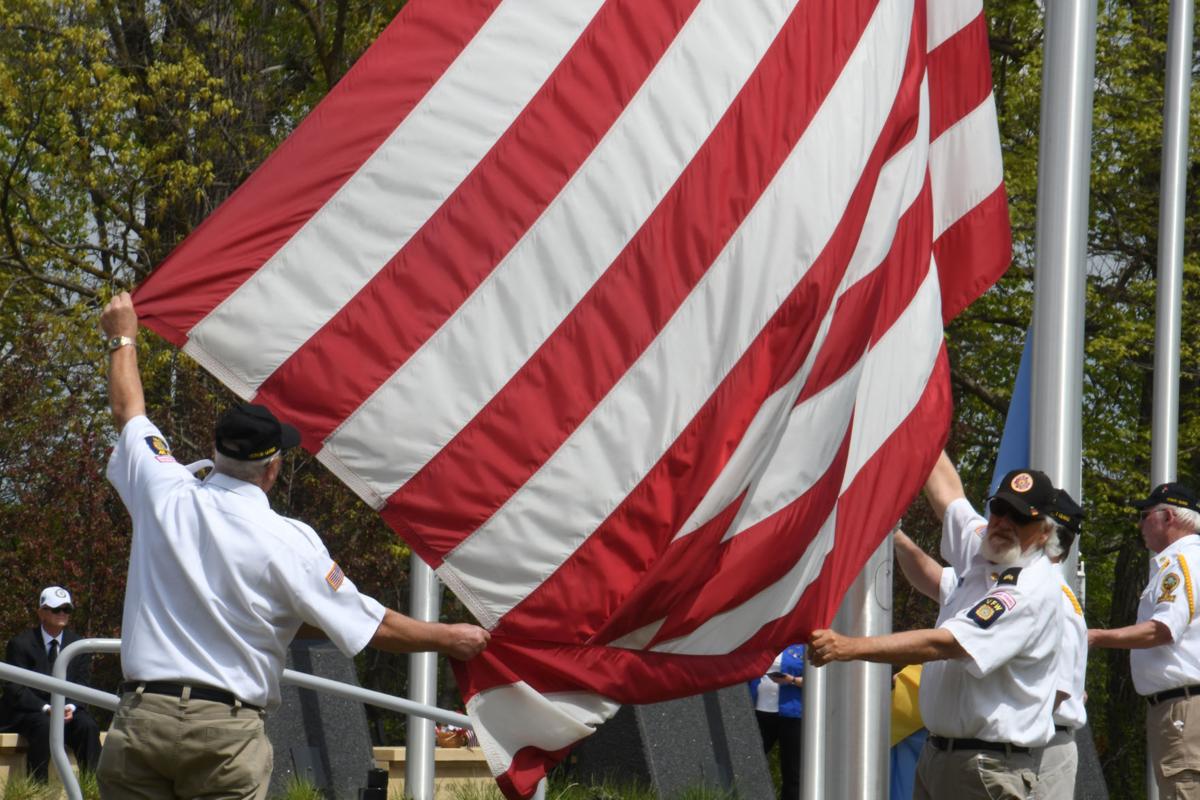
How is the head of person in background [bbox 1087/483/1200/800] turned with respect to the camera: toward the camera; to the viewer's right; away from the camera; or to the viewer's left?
to the viewer's left

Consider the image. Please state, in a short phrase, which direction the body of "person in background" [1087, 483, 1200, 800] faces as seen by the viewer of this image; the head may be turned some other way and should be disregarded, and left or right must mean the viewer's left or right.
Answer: facing to the left of the viewer

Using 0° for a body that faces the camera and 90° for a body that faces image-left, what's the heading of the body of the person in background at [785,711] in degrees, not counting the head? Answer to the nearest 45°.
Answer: approximately 45°

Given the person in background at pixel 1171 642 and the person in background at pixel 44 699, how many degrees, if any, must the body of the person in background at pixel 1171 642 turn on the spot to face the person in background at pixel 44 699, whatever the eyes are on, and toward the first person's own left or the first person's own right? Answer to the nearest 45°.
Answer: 0° — they already face them

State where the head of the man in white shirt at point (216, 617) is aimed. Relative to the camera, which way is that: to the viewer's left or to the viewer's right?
to the viewer's right

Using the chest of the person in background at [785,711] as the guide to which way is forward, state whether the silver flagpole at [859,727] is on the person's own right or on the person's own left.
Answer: on the person's own left
